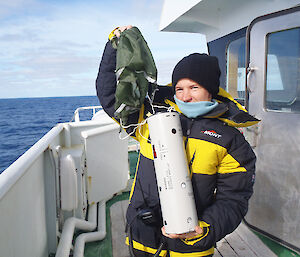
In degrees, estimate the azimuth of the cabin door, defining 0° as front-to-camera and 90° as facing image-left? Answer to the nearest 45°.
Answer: approximately 45°

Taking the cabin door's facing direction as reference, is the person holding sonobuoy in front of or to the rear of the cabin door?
in front
